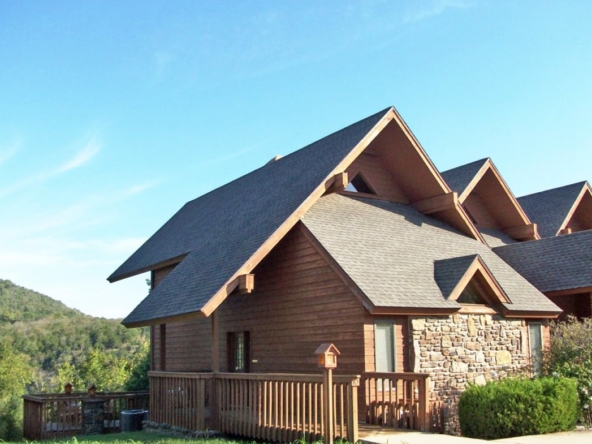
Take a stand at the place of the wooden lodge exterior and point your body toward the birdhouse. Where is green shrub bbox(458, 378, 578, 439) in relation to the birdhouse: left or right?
left
